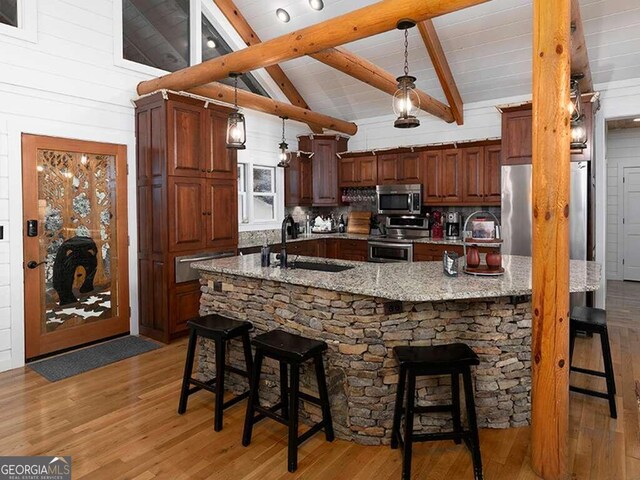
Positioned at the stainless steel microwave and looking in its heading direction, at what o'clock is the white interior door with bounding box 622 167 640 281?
The white interior door is roughly at 8 o'clock from the stainless steel microwave.

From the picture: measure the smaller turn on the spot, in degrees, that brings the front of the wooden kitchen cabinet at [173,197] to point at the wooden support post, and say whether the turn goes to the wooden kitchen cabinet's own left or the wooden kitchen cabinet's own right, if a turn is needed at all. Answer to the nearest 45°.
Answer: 0° — it already faces it

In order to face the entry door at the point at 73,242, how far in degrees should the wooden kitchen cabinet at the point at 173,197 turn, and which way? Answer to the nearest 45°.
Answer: approximately 135° to its right

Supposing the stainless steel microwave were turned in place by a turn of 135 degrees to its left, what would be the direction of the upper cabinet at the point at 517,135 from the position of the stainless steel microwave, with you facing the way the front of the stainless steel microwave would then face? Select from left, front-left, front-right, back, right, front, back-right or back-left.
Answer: right

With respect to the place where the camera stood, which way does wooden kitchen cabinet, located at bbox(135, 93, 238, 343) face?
facing the viewer and to the right of the viewer

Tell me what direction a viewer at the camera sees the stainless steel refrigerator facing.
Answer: facing the viewer

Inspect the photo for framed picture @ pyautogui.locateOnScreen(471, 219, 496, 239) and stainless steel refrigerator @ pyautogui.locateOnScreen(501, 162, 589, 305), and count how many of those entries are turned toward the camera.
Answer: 2

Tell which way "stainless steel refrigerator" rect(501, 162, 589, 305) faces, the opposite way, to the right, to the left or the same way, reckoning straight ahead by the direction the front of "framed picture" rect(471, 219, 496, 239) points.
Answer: the same way

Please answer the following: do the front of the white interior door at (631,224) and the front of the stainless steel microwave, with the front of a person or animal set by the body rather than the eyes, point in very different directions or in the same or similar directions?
same or similar directions

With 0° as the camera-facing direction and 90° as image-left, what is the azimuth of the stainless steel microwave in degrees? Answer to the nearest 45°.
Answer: approximately 0°

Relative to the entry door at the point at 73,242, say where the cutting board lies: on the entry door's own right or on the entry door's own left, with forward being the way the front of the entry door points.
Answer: on the entry door's own left

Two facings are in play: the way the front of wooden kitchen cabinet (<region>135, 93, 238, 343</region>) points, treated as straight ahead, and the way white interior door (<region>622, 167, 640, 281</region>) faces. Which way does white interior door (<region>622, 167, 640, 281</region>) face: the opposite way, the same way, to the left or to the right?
to the right

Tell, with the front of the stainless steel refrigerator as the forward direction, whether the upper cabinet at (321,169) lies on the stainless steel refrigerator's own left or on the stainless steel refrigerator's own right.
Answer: on the stainless steel refrigerator's own right
